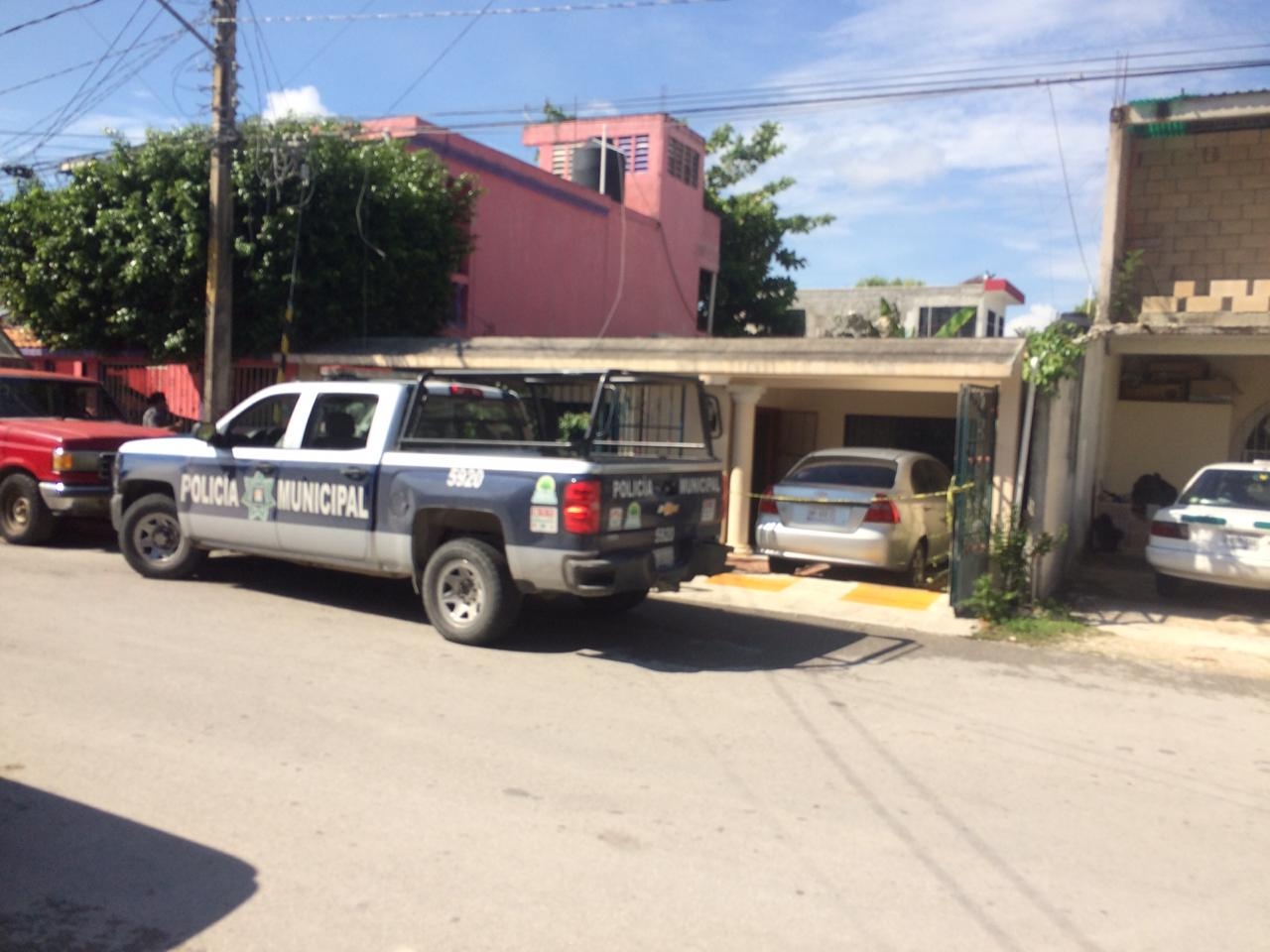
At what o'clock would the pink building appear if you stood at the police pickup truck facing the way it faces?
The pink building is roughly at 2 o'clock from the police pickup truck.

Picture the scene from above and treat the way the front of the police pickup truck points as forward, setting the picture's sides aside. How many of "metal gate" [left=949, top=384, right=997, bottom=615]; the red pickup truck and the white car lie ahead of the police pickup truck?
1

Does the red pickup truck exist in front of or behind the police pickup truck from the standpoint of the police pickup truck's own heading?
in front

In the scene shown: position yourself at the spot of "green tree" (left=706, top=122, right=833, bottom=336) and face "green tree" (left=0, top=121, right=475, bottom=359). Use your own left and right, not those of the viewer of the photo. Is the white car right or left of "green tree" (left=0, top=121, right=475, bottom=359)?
left

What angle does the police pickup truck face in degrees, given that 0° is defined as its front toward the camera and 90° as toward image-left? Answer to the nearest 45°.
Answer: approximately 135°

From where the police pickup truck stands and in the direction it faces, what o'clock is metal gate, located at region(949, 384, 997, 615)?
The metal gate is roughly at 4 o'clock from the police pickup truck.

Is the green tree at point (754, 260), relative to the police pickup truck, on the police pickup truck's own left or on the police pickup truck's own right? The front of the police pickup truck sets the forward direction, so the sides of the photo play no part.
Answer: on the police pickup truck's own right
